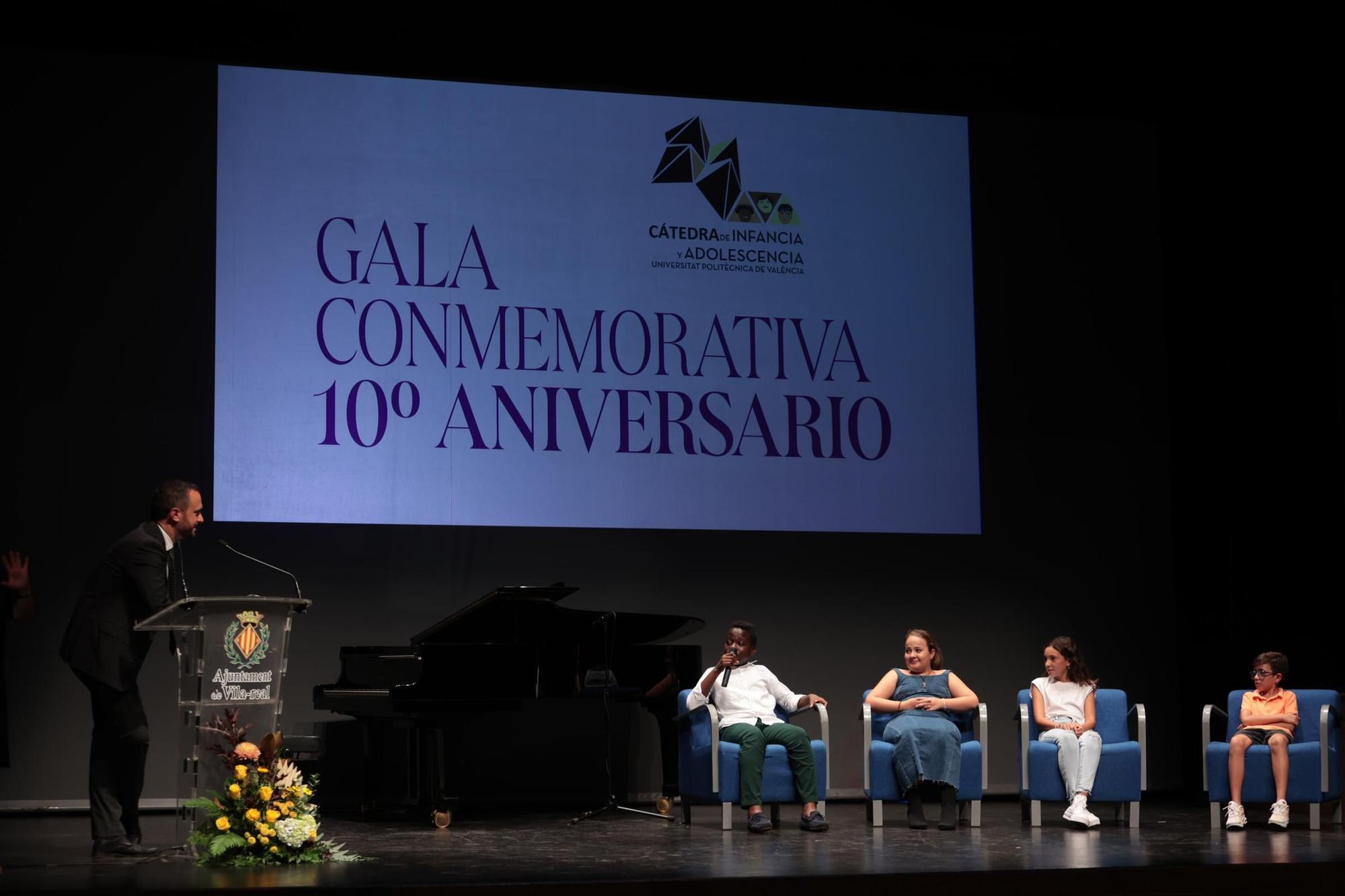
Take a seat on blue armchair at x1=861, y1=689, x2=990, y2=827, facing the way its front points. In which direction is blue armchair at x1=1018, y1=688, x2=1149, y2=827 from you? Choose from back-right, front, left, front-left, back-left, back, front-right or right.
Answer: left

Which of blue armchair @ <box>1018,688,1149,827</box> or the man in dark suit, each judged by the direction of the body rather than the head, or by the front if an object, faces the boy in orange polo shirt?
the man in dark suit

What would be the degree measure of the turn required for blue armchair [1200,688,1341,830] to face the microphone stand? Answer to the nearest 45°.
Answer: approximately 90° to its right

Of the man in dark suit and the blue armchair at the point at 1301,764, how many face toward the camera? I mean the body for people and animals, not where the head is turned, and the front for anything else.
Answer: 1

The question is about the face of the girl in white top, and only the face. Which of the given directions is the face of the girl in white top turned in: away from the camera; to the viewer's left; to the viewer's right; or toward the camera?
to the viewer's left

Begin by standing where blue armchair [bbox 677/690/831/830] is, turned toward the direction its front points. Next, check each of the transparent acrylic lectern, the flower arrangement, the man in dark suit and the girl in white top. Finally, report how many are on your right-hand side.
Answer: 3

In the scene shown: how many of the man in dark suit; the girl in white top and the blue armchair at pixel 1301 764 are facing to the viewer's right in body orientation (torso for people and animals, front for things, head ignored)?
1

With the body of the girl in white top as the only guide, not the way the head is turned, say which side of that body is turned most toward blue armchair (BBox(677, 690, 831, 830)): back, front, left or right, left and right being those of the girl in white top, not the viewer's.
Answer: right

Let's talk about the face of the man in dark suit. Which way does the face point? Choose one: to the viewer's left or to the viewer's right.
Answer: to the viewer's right

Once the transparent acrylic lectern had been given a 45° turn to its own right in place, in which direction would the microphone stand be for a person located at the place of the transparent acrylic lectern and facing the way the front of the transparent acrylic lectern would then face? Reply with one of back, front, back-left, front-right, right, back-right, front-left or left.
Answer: back-left

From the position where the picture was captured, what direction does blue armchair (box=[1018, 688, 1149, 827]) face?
facing the viewer

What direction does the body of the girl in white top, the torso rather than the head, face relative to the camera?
toward the camera

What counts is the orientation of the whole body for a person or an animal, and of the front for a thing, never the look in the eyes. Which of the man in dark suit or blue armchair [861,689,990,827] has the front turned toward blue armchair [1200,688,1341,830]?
the man in dark suit

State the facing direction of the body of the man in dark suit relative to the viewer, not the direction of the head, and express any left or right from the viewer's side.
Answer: facing to the right of the viewer

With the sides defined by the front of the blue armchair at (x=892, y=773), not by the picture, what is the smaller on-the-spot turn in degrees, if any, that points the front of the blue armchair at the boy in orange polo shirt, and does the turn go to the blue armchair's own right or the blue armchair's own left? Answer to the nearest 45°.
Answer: approximately 90° to the blue armchair's own left

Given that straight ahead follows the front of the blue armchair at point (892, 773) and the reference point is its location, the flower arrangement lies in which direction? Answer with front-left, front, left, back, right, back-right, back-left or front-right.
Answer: front-right
